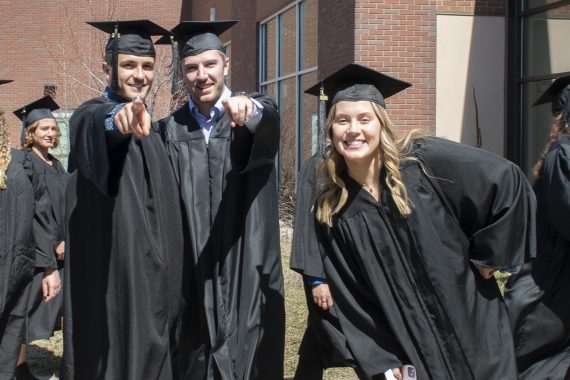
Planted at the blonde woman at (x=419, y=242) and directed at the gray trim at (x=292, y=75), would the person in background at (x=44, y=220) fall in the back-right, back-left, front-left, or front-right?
front-left

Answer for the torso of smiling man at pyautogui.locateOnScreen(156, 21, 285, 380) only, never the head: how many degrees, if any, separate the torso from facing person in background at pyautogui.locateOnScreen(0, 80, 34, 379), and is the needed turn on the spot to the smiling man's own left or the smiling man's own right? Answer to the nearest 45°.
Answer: approximately 135° to the smiling man's own right

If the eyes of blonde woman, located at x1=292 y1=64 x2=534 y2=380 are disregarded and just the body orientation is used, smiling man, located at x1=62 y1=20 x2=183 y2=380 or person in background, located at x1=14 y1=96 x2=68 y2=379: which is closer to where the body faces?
the smiling man

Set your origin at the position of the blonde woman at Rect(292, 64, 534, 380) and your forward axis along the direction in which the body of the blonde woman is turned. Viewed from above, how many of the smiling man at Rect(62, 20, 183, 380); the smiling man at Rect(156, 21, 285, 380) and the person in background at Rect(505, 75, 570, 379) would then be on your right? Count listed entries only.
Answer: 2

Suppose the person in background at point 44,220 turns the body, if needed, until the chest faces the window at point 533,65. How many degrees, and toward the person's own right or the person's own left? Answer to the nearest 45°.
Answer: approximately 90° to the person's own left

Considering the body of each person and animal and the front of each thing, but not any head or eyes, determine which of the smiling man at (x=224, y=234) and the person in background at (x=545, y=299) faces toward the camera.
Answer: the smiling man

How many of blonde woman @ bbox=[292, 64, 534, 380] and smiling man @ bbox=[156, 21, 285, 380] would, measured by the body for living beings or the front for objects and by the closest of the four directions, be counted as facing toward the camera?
2

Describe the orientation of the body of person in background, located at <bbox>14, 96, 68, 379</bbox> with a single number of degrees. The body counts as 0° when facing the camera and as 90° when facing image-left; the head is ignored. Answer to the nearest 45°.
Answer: approximately 315°

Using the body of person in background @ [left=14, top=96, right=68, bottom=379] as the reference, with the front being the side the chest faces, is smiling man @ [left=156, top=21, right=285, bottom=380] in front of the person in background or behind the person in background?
in front

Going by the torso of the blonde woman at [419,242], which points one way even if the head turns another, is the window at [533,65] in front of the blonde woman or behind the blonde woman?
behind

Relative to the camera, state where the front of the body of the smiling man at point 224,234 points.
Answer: toward the camera

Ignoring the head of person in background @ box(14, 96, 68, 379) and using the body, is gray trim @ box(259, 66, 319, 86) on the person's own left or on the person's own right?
on the person's own left

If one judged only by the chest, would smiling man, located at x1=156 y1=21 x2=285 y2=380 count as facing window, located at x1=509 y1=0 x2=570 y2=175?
no
